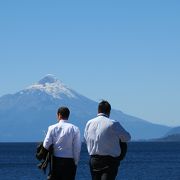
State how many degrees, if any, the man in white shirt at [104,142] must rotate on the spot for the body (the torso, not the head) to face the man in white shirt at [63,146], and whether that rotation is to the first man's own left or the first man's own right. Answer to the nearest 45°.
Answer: approximately 90° to the first man's own left

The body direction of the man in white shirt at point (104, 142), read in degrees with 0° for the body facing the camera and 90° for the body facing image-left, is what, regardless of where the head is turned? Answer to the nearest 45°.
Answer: approximately 180°
